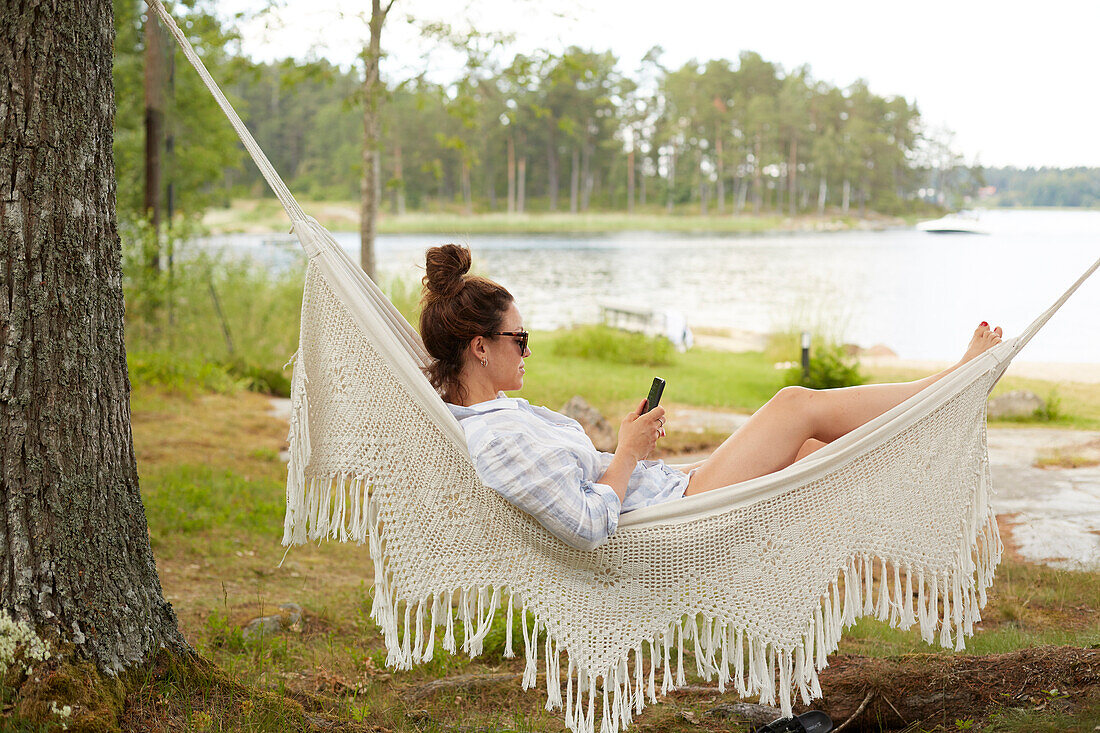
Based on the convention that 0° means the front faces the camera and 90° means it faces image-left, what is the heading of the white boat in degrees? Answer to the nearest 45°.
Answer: approximately 90°

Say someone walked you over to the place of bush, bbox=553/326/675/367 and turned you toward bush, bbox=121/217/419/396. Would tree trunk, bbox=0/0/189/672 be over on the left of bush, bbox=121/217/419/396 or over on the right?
left

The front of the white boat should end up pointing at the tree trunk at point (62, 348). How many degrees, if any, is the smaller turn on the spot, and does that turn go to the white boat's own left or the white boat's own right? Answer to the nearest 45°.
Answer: approximately 90° to the white boat's own left

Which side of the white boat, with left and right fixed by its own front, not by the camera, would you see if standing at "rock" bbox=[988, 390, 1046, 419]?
left

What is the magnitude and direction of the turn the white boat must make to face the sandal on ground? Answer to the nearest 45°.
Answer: approximately 90° to its left

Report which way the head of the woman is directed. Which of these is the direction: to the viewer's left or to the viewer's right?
to the viewer's right

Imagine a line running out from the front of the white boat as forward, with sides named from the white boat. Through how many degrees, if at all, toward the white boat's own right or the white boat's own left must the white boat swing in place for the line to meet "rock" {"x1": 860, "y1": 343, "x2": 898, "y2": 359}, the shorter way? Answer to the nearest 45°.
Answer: approximately 90° to the white boat's own left

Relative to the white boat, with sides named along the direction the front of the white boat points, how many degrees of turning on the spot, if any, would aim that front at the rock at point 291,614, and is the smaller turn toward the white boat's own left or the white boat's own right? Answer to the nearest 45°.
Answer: approximately 90° to the white boat's own left

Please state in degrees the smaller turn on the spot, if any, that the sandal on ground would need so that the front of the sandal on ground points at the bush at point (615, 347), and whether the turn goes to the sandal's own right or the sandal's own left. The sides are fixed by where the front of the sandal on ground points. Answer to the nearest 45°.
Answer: approximately 90° to the sandal's own left

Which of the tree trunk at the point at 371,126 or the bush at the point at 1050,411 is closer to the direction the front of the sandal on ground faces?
the bush
